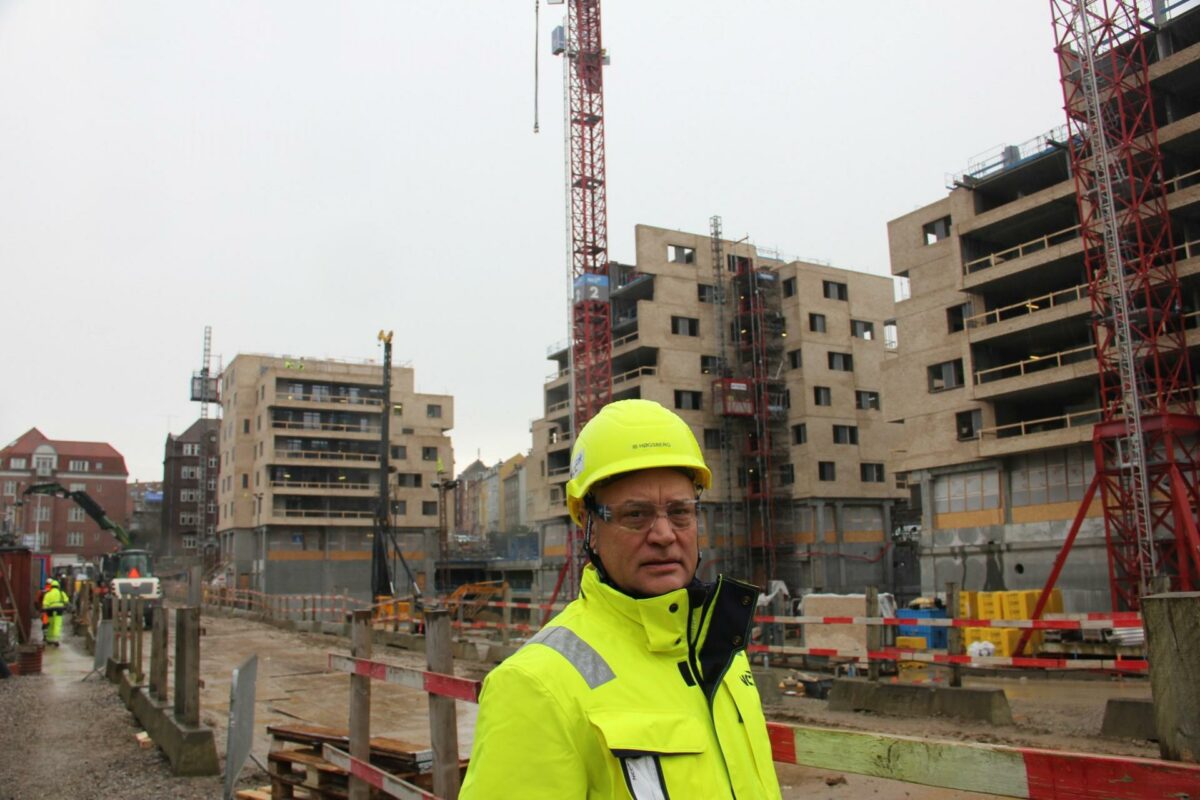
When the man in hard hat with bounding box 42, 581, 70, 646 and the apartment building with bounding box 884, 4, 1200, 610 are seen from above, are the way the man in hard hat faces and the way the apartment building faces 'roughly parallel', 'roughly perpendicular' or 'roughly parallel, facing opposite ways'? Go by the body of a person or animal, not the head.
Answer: roughly perpendicular

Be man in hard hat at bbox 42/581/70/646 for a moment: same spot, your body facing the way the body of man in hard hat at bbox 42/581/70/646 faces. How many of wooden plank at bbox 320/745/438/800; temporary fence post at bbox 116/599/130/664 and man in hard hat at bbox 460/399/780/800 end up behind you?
3

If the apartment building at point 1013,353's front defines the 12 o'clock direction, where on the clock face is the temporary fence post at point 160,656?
The temporary fence post is roughly at 11 o'clock from the apartment building.

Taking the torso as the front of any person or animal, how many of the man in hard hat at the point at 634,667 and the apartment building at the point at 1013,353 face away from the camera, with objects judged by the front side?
0

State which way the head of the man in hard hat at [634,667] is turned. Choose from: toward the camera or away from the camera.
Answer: toward the camera

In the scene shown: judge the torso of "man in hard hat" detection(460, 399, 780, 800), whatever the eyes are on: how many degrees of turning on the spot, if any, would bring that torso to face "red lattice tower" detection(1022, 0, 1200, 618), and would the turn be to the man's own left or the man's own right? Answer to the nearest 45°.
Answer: approximately 90° to the man's own left

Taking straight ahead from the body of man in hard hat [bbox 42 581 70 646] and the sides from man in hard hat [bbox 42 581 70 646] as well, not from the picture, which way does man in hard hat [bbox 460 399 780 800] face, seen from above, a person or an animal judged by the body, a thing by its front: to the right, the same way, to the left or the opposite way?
the opposite way

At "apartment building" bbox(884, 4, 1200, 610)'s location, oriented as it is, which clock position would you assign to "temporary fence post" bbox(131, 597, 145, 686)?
The temporary fence post is roughly at 11 o'clock from the apartment building.

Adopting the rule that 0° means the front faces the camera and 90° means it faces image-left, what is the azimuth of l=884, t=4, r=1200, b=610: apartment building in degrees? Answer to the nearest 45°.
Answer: approximately 45°

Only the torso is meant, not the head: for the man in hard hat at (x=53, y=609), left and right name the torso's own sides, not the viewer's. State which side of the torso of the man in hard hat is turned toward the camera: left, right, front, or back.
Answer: back

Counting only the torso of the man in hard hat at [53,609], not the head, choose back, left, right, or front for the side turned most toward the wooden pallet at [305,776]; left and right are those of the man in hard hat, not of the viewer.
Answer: back

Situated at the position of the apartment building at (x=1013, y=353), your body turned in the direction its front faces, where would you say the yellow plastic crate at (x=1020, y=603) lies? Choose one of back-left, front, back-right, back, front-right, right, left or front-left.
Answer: front-left

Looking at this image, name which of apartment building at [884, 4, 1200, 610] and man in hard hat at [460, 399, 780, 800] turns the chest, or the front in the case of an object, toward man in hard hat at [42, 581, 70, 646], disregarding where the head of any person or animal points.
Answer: the apartment building
